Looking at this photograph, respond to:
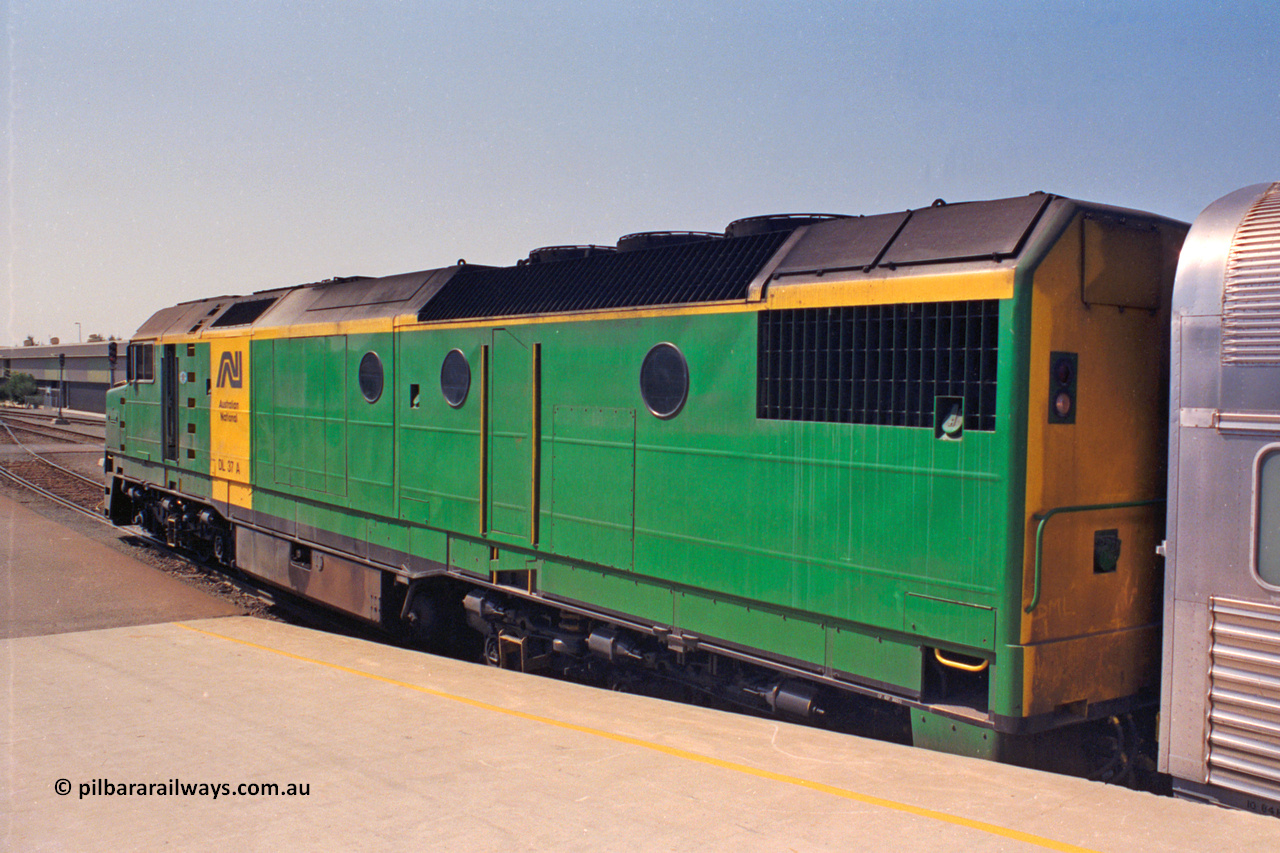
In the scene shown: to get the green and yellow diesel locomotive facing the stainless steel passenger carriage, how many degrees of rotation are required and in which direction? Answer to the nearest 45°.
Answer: approximately 180°

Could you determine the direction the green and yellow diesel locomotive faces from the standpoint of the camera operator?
facing away from the viewer and to the left of the viewer
